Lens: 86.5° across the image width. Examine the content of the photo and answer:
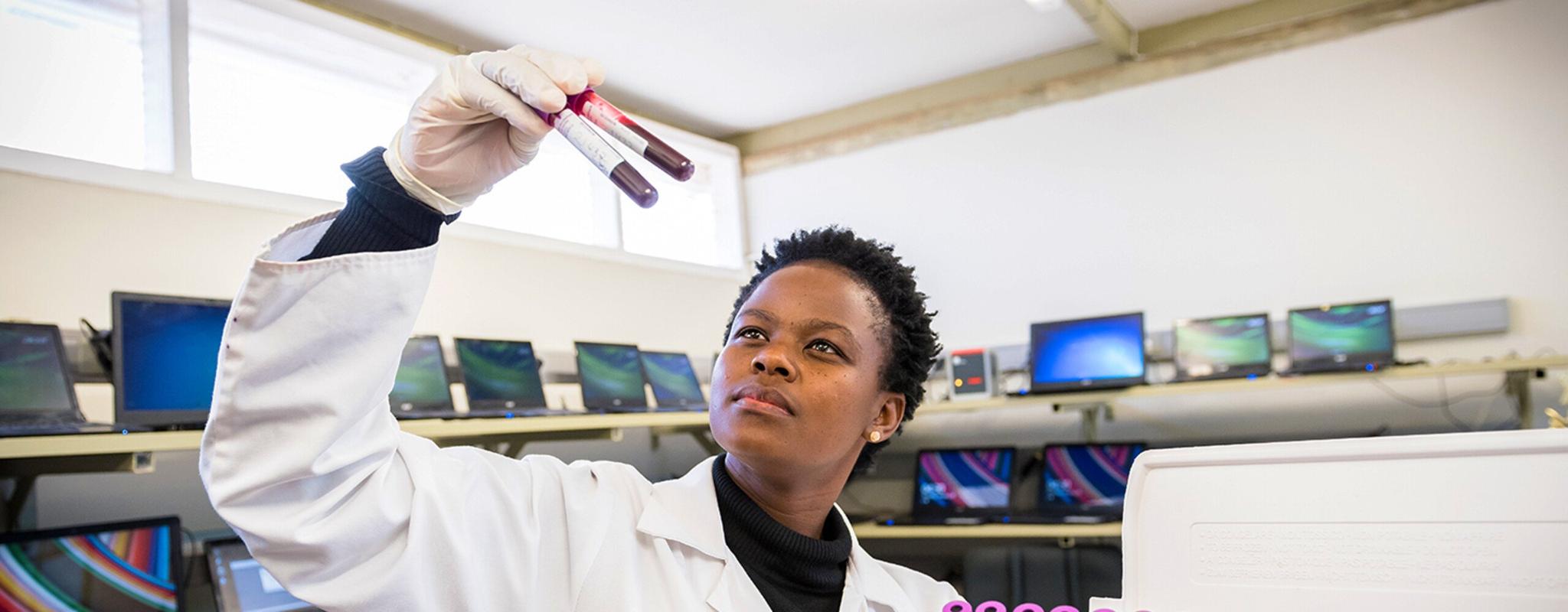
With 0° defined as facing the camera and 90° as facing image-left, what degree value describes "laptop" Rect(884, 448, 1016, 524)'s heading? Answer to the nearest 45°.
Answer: approximately 45°

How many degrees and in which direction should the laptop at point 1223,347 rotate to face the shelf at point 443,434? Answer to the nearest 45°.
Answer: approximately 45° to its right

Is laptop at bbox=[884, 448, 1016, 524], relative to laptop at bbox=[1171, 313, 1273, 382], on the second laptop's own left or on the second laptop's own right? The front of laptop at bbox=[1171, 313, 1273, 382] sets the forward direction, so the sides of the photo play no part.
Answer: on the second laptop's own right

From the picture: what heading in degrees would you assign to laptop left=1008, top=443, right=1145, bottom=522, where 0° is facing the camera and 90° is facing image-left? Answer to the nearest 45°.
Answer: approximately 45°

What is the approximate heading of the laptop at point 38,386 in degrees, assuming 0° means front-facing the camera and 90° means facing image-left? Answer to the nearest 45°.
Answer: approximately 315°

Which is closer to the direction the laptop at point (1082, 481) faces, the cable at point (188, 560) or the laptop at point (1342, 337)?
the cable
